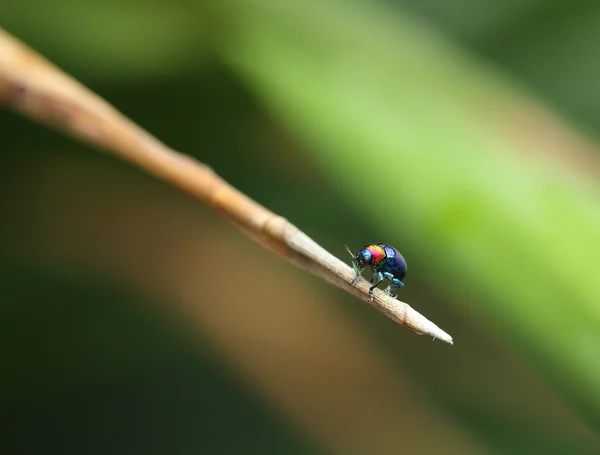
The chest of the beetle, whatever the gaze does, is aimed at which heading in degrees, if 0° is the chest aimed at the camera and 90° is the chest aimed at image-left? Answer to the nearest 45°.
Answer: approximately 90°
